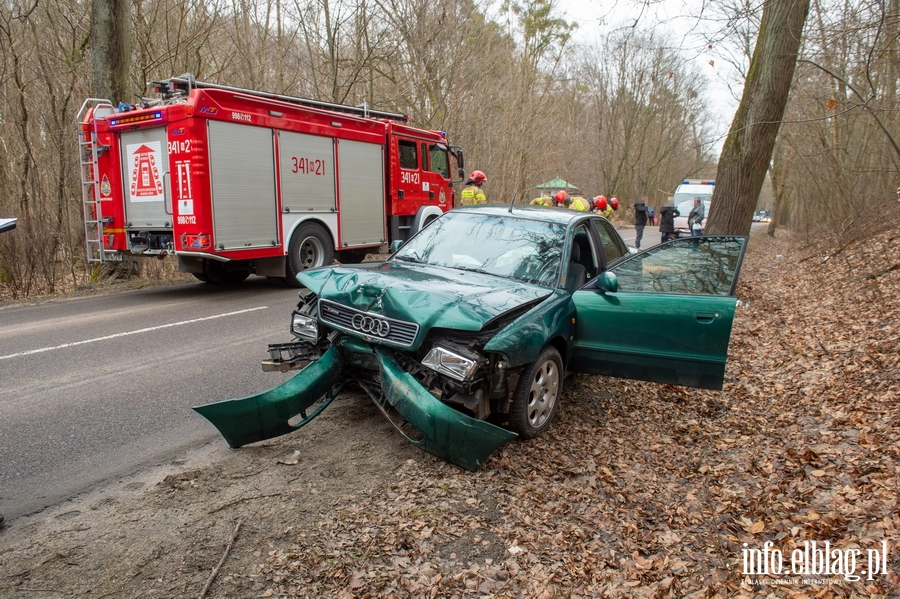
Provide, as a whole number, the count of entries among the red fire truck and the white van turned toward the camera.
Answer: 1

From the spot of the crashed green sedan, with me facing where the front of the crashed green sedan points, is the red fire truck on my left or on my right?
on my right

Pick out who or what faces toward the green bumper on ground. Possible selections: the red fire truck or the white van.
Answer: the white van

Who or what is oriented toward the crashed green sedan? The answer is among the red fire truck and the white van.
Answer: the white van

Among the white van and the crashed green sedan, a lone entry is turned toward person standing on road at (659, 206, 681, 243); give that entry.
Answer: the white van

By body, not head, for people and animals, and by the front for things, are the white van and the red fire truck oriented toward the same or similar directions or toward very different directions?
very different directions

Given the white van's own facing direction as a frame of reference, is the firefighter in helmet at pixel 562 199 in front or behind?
in front

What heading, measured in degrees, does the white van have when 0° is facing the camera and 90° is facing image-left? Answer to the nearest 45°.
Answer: approximately 0°

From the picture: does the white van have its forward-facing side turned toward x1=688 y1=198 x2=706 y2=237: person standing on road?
yes

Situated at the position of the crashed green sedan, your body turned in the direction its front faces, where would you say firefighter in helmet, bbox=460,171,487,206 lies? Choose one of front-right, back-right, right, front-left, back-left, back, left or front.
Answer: back-right

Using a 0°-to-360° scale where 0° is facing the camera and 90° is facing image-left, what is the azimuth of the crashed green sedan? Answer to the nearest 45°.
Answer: approximately 45°

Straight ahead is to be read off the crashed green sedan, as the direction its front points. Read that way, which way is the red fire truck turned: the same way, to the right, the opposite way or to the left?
the opposite way

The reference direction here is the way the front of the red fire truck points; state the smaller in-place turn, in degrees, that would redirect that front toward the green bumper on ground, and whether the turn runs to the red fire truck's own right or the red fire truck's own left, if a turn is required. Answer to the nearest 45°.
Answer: approximately 135° to the red fire truck's own right

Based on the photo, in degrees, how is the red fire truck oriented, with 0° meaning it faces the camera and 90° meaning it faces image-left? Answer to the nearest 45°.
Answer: approximately 225°
